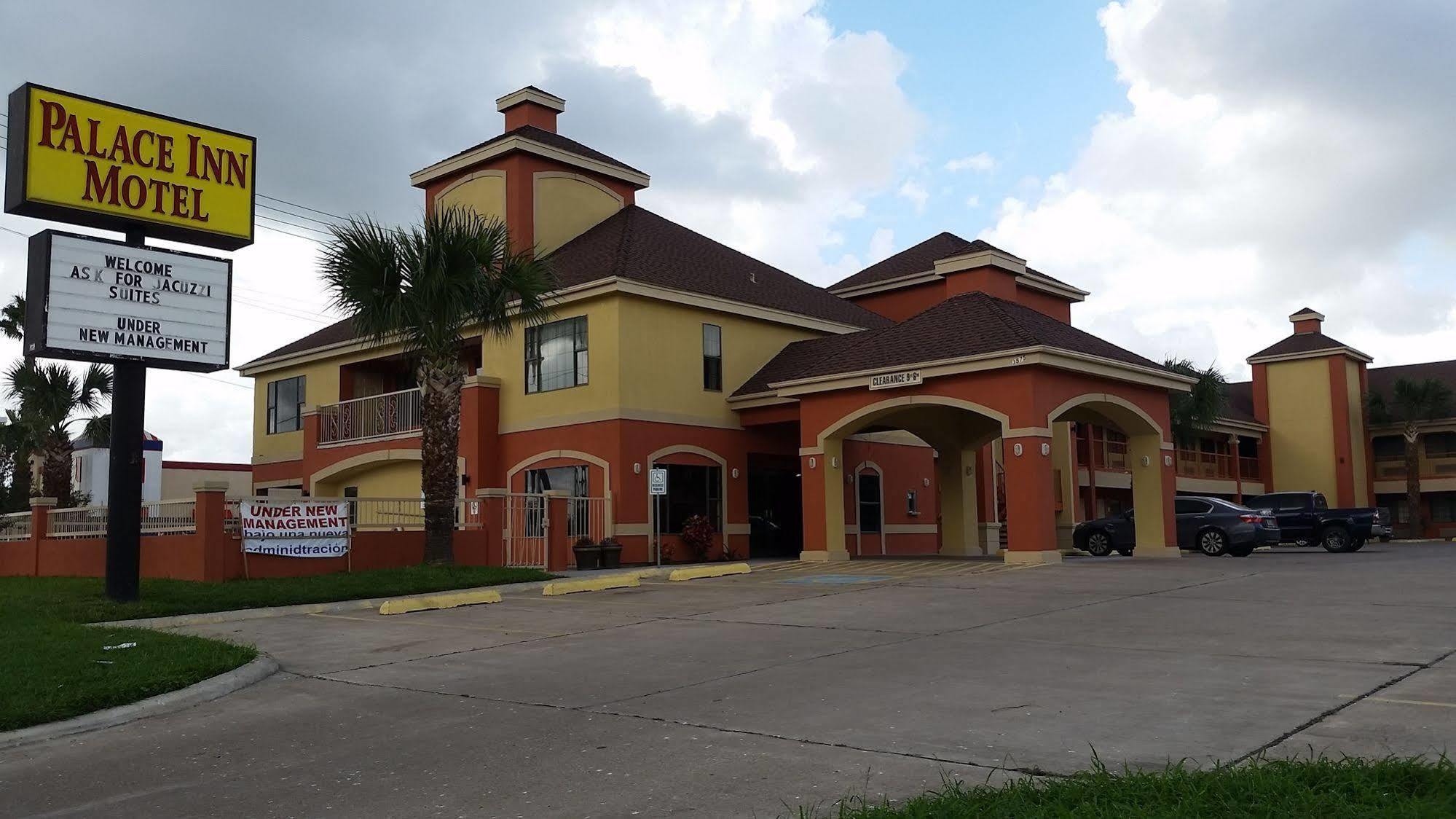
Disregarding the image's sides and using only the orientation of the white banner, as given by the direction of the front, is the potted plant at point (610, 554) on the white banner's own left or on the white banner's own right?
on the white banner's own left

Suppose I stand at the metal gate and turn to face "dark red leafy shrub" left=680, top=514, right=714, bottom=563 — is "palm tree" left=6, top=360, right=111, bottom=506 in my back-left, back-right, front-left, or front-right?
back-left

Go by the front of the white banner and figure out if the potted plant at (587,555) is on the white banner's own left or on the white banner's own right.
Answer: on the white banner's own left

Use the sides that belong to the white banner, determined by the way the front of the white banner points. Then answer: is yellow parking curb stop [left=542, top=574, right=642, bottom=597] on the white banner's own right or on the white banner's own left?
on the white banner's own left

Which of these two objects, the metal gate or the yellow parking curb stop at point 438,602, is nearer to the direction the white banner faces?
the yellow parking curb stop

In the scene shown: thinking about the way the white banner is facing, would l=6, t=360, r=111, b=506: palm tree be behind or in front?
behind

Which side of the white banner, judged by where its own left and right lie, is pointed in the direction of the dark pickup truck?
left

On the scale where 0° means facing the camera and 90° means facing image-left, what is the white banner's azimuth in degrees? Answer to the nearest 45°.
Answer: approximately 0°
